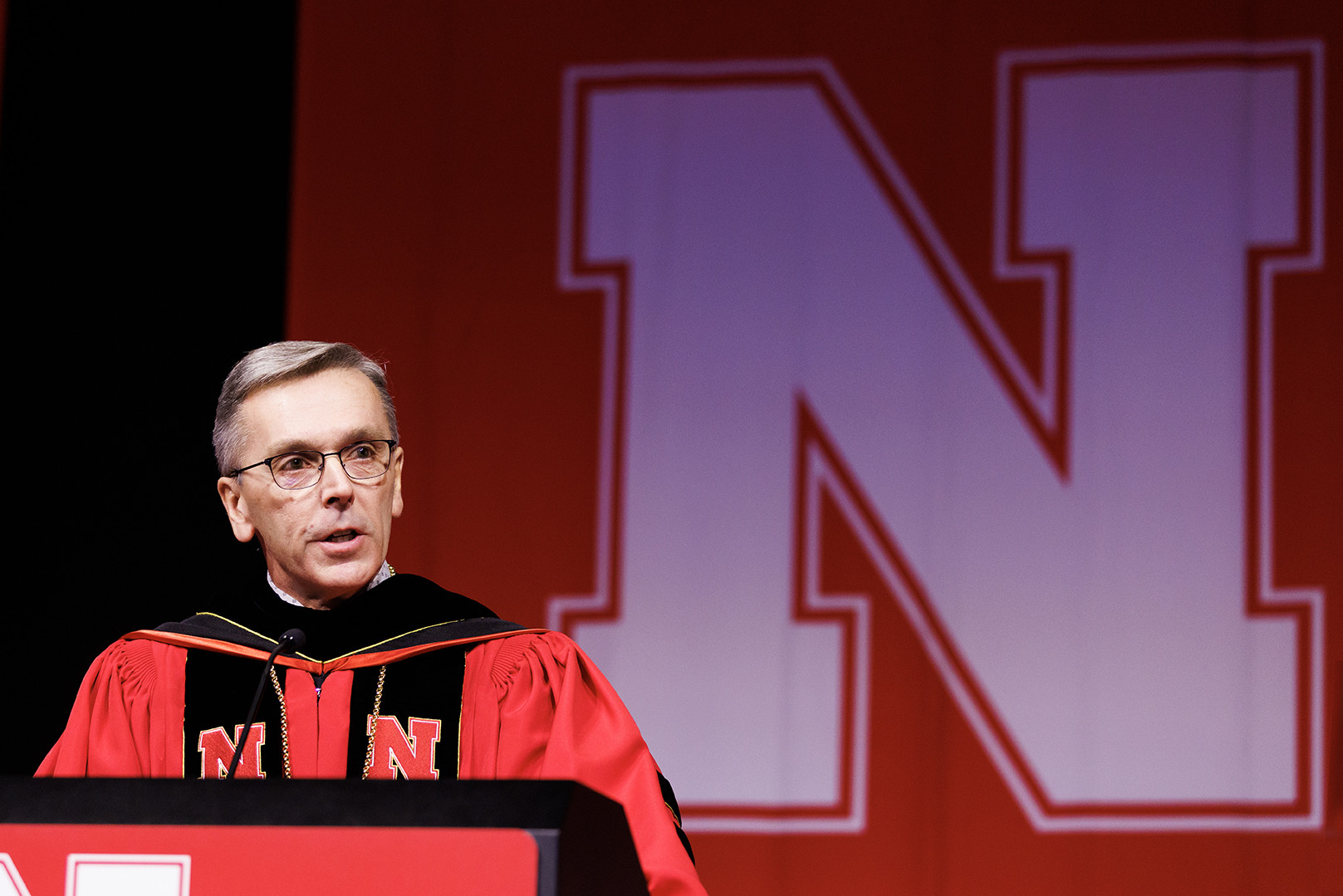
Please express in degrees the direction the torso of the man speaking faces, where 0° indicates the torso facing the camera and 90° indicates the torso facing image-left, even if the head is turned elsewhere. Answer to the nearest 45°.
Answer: approximately 0°

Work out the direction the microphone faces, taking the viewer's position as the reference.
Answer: facing away from the viewer and to the right of the viewer

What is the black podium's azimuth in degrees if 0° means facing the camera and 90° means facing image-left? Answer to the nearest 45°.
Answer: approximately 0°

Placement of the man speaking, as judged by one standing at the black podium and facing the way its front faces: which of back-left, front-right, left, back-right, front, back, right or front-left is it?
back

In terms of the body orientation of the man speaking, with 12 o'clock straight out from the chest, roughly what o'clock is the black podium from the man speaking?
The black podium is roughly at 12 o'clock from the man speaking.
